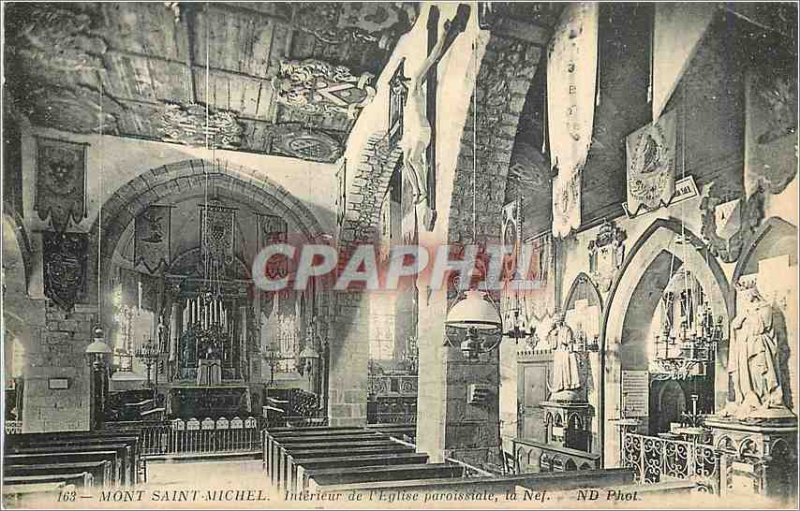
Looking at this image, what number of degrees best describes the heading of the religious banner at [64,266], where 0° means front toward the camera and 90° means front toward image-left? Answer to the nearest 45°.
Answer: approximately 0°

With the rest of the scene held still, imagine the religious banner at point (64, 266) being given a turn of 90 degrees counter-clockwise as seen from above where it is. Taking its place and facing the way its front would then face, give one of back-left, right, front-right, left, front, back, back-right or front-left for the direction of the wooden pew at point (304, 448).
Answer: front

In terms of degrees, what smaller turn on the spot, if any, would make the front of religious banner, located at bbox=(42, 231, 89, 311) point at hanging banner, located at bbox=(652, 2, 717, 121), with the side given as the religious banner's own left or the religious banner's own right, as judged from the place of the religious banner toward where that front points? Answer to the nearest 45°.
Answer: approximately 90° to the religious banner's own left

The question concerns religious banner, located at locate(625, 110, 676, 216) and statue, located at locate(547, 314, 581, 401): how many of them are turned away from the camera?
0

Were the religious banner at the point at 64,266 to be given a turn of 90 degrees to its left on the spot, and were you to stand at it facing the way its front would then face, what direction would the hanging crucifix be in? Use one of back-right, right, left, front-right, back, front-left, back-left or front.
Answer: front
